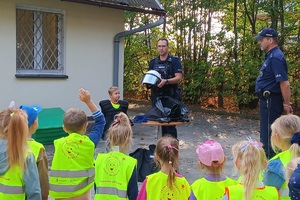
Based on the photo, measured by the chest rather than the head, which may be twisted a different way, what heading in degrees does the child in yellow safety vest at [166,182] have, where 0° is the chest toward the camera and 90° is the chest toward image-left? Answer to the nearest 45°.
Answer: approximately 180°

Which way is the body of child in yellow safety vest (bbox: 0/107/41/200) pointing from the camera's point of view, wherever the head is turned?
away from the camera

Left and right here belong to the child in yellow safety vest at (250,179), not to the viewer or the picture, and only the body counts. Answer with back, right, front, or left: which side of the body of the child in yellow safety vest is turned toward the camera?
back

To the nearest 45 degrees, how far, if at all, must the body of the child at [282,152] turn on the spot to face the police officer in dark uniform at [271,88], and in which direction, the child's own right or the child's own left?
approximately 45° to the child's own right

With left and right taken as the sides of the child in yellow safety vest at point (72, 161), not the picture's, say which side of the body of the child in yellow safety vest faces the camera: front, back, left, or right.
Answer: back

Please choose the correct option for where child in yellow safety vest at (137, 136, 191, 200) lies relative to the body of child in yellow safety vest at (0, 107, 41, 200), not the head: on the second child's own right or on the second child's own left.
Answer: on the second child's own right

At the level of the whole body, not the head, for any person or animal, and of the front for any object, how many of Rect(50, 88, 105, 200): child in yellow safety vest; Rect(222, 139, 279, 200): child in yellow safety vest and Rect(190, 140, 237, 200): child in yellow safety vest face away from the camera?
3

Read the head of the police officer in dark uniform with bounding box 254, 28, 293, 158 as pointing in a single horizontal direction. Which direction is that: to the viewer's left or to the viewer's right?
to the viewer's left

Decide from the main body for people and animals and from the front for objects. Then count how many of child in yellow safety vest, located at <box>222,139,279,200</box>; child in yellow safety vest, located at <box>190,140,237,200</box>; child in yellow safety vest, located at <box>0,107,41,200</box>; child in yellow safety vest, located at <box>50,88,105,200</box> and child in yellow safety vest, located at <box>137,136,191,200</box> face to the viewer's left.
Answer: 0

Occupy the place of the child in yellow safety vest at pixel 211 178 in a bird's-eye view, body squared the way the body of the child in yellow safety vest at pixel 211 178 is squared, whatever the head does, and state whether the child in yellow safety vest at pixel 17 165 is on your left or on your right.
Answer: on your left

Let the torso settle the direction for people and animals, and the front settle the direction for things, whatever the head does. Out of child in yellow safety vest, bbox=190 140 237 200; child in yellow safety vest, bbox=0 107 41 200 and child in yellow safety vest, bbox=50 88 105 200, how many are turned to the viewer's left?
0

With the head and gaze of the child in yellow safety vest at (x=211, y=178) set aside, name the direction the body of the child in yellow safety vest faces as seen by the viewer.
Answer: away from the camera

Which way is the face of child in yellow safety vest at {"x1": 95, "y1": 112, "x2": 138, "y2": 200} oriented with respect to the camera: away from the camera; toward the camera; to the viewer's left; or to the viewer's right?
away from the camera
